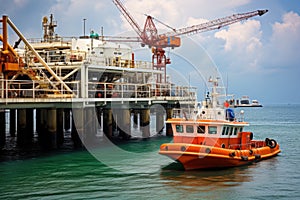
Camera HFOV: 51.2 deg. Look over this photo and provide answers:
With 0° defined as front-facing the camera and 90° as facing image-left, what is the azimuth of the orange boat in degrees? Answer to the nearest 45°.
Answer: approximately 45°
